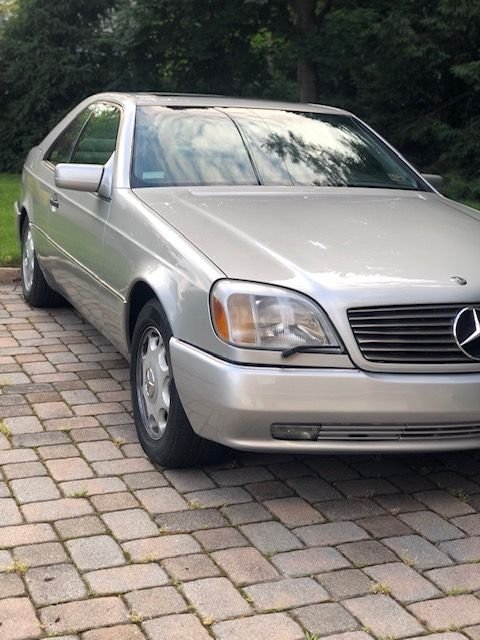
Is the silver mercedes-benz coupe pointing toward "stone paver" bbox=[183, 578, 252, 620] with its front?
no

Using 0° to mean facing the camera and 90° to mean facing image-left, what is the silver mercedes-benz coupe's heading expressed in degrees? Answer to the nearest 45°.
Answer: approximately 315°

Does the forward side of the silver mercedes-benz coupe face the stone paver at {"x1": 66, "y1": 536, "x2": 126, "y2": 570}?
no

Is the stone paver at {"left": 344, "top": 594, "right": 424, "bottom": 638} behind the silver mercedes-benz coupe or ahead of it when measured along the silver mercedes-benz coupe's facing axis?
ahead

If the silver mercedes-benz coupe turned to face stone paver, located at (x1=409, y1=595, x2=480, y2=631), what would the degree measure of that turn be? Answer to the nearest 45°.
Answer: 0° — it already faces it

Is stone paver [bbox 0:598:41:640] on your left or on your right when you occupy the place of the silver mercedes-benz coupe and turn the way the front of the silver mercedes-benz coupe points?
on your right

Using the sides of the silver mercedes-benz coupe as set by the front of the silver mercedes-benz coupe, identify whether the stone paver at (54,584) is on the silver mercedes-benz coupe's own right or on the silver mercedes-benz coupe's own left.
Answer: on the silver mercedes-benz coupe's own right

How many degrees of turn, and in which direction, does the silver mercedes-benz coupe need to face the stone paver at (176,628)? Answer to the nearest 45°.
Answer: approximately 45° to its right

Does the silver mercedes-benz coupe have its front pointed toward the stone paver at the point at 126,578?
no

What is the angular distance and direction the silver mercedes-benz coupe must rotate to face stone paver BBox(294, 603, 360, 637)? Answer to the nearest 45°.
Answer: approximately 45° to its right

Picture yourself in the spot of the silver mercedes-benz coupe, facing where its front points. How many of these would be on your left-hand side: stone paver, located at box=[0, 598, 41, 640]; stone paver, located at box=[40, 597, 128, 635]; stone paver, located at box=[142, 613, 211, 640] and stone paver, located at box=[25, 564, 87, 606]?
0
